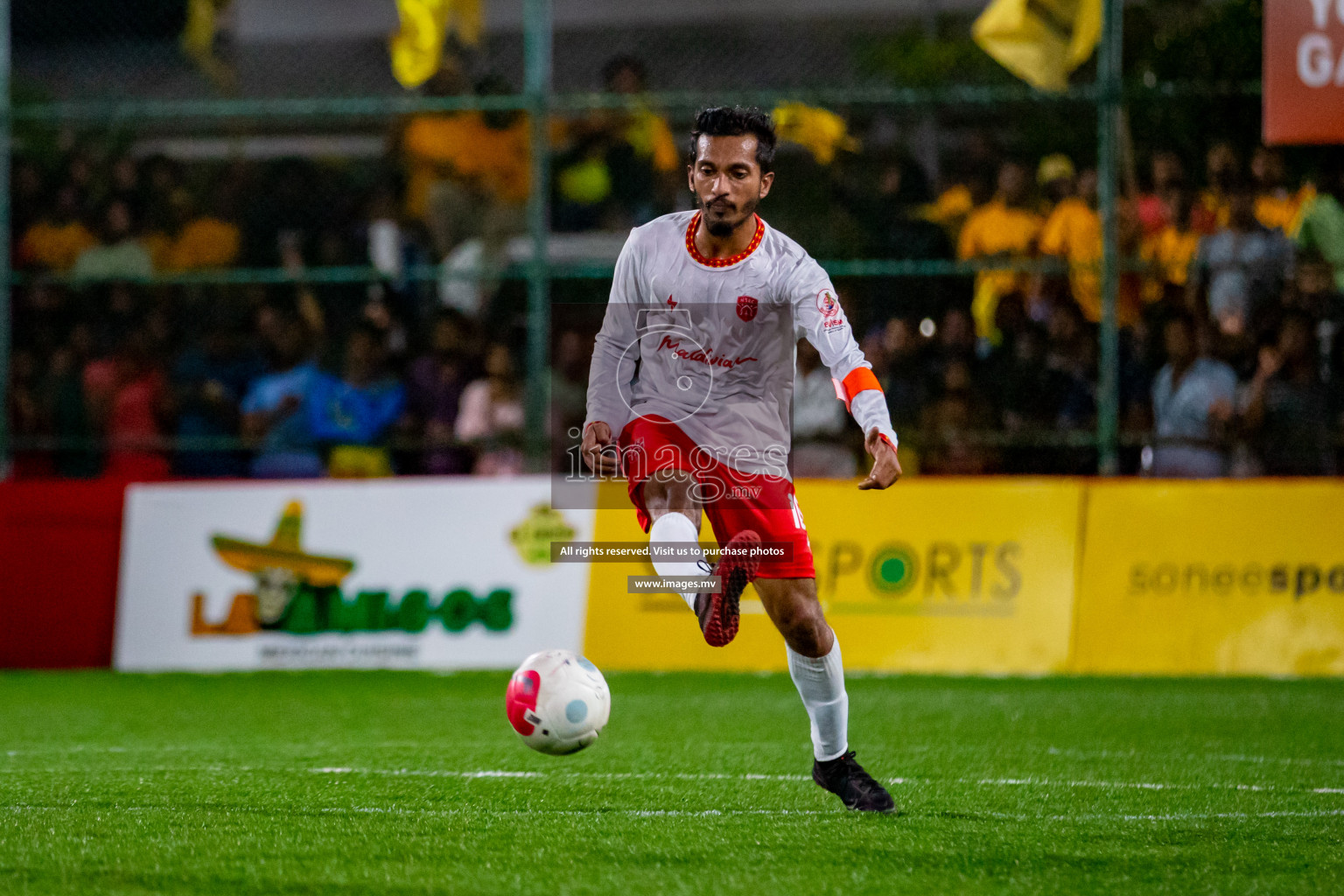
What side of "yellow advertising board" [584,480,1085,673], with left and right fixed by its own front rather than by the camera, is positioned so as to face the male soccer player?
front

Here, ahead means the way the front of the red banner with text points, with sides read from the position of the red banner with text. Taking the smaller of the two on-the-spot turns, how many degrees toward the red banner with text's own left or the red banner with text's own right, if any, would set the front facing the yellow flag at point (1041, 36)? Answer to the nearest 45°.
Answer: approximately 90° to the red banner with text's own right

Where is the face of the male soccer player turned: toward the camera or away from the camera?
toward the camera

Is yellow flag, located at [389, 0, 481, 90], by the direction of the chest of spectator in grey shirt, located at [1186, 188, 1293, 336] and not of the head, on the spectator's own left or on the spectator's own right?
on the spectator's own right

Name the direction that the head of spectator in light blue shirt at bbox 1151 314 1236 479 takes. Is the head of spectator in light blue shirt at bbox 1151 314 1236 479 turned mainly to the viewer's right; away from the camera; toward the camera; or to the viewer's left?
toward the camera

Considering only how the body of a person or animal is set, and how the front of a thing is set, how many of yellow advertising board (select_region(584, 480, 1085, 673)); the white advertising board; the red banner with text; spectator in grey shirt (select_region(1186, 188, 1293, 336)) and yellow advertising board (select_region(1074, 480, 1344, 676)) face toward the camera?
5

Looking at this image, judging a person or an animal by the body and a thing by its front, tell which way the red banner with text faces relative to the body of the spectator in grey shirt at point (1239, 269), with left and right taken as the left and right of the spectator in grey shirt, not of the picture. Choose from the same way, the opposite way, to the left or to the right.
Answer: the same way

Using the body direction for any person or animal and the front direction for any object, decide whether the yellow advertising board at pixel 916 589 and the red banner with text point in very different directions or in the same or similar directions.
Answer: same or similar directions

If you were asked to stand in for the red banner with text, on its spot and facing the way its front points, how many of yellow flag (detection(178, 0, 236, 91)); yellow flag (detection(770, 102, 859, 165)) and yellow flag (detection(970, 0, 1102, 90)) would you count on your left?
0

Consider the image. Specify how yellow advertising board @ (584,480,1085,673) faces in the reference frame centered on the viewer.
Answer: facing the viewer

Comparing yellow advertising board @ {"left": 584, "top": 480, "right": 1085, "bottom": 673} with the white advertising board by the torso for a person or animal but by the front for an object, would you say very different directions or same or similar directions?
same or similar directions

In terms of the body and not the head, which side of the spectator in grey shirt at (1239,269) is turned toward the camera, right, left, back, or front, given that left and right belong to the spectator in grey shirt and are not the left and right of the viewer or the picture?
front

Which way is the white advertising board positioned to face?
toward the camera
